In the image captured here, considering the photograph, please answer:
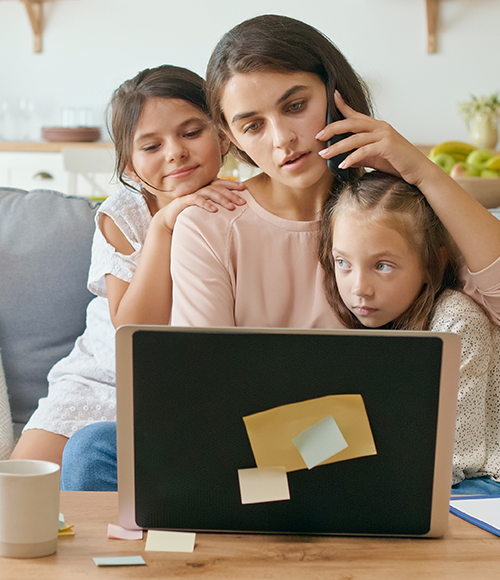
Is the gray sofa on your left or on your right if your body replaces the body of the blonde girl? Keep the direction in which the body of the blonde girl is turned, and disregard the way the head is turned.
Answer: on your right

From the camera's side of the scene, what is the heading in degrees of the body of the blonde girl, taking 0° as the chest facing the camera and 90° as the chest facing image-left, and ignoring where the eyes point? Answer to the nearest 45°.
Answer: approximately 45°

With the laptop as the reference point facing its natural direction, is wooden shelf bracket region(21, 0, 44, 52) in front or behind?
in front

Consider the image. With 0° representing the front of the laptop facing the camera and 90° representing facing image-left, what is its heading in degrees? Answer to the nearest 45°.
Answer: approximately 180°

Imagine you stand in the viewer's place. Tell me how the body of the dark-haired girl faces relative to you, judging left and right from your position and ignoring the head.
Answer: facing the viewer and to the right of the viewer

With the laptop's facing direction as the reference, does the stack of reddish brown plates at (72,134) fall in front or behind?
in front

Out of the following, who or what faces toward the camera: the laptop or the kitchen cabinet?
the kitchen cabinet

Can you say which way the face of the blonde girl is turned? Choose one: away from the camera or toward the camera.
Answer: toward the camera

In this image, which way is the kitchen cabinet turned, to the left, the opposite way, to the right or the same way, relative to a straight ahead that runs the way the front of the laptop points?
the opposite way

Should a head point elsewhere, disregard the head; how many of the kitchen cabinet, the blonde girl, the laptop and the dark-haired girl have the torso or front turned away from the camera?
1

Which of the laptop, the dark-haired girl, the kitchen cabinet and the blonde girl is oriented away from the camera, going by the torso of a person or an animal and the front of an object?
the laptop

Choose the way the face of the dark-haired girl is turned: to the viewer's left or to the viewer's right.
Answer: to the viewer's right

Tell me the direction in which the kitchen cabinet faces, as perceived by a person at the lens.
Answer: facing the viewer

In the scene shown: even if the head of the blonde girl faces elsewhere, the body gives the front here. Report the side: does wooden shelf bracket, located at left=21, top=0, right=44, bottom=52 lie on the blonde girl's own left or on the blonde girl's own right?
on the blonde girl's own right

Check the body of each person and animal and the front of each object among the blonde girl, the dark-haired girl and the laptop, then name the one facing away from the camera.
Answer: the laptop
